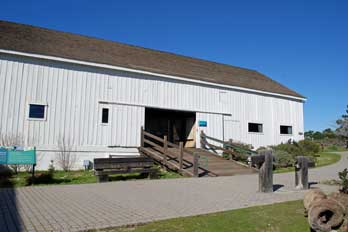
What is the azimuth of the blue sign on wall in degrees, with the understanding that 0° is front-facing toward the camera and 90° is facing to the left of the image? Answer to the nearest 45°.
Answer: approximately 0°

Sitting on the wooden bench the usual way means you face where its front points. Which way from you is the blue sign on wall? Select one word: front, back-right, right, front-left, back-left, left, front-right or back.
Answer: back-left

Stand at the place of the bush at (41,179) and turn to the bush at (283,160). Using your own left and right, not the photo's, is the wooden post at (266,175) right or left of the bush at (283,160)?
right

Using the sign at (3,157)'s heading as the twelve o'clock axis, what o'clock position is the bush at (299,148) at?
The bush is roughly at 9 o'clock from the sign.

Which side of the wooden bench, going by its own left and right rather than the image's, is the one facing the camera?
front

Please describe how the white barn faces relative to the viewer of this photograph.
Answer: facing the viewer and to the right of the viewer

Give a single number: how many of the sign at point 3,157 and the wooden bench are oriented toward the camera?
2

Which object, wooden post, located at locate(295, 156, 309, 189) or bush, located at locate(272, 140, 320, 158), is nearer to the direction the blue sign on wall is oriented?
the wooden post

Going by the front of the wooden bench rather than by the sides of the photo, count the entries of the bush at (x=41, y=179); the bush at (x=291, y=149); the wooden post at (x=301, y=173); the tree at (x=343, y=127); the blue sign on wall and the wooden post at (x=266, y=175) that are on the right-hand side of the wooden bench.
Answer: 1

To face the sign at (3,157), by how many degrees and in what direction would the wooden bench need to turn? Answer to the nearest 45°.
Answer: approximately 90° to its right

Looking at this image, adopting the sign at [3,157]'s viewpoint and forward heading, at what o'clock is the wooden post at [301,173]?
The wooden post is roughly at 10 o'clock from the sign.

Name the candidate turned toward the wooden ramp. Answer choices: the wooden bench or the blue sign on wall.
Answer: the blue sign on wall

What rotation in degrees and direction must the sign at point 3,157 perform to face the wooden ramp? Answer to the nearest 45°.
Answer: approximately 90° to its left

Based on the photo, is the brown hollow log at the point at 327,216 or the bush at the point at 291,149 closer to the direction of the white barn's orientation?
the brown hollow log

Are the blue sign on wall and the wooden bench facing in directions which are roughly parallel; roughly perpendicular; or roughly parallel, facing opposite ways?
roughly parallel

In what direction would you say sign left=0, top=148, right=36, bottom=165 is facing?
toward the camera
